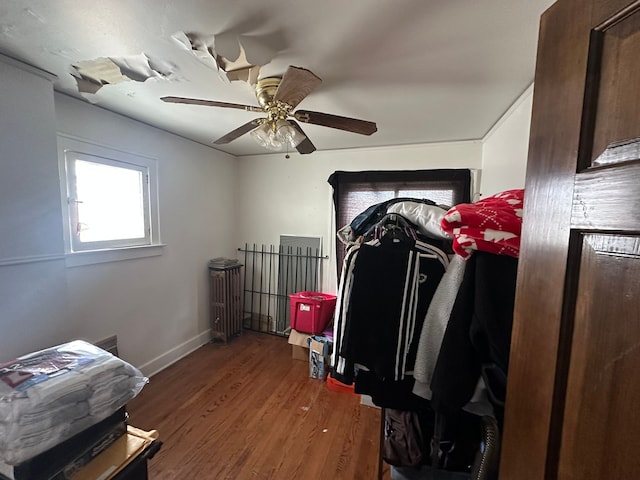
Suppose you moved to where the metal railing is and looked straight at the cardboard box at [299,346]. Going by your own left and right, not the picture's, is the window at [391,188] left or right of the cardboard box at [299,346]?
left

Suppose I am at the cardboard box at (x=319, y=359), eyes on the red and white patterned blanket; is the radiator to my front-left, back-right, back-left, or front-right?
back-right

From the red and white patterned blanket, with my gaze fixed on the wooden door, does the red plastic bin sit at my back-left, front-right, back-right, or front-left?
back-right

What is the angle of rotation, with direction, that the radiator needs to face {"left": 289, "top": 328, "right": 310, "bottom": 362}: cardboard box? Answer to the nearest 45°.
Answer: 0° — it already faces it

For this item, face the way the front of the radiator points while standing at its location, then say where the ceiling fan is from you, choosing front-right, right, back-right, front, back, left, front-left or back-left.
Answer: front-right

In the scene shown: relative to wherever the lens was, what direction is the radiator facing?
facing the viewer and to the right of the viewer

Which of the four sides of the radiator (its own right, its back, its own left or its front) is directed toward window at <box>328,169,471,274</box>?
front

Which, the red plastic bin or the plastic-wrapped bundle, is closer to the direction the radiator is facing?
the red plastic bin

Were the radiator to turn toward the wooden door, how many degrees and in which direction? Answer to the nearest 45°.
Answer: approximately 45° to its right

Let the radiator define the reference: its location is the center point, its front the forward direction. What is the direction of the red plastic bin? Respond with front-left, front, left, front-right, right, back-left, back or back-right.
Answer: front

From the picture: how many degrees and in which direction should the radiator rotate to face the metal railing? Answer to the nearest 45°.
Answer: approximately 45° to its left

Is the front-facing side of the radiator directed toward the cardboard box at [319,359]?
yes

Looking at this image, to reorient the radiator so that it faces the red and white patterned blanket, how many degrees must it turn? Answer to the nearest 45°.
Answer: approximately 45° to its right
